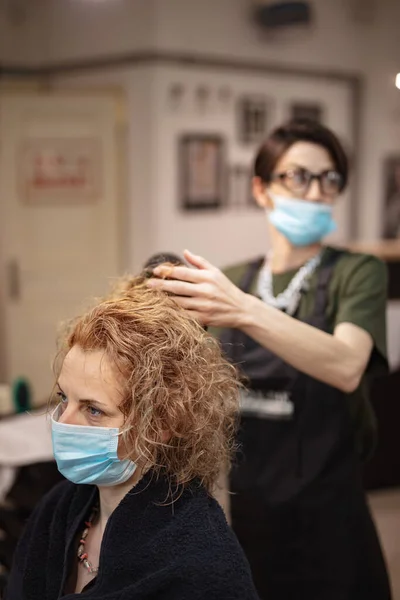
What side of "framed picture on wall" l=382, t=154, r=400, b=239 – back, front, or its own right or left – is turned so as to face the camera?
front

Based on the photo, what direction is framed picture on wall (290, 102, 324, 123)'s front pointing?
toward the camera

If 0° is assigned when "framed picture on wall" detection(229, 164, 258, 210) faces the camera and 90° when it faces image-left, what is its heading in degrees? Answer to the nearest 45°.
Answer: approximately 0°

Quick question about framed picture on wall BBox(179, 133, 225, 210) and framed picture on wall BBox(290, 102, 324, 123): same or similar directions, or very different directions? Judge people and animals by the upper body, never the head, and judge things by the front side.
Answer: same or similar directions

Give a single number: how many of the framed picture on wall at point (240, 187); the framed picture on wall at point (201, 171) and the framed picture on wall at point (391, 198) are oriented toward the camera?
3

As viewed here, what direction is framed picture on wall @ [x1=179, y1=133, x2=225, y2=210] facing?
toward the camera

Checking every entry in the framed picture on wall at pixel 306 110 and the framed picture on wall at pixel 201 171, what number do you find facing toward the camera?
2

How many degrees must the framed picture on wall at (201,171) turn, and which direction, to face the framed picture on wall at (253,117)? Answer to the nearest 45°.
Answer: approximately 135° to its left

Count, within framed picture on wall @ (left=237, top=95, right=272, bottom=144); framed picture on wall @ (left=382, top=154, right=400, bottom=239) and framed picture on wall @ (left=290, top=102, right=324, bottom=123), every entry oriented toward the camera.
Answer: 3

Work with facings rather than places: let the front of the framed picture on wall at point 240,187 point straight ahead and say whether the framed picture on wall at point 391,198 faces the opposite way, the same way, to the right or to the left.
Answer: the same way

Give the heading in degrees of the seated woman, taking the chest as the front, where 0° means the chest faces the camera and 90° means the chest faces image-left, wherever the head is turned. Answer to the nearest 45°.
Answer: approximately 45°

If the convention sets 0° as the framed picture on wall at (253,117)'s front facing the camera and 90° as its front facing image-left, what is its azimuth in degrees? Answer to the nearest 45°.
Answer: approximately 0°

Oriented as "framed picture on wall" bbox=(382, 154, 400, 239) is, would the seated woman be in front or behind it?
in front

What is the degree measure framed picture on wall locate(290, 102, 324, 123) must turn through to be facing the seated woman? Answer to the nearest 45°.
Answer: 0° — it already faces them

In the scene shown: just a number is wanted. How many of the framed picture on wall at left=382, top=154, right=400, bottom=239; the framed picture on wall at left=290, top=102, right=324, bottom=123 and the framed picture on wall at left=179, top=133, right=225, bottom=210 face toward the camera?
3

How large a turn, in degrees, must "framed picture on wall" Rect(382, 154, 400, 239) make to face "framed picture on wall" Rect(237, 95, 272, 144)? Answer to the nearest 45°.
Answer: approximately 45° to its right

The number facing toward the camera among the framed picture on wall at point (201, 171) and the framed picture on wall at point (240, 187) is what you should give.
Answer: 2

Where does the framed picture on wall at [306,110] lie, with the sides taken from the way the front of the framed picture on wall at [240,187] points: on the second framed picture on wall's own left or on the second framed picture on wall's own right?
on the second framed picture on wall's own left

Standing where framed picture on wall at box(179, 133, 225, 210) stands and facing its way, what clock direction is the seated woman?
The seated woman is roughly at 12 o'clock from the framed picture on wall.

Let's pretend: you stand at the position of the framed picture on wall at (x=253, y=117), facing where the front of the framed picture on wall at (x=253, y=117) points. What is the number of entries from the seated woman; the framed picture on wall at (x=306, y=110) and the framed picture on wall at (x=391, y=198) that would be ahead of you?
1
